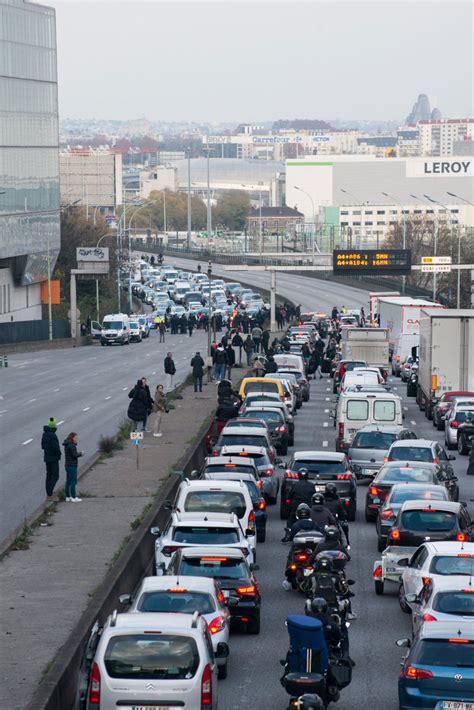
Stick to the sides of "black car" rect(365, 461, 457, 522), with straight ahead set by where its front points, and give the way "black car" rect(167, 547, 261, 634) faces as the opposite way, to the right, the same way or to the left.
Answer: the same way

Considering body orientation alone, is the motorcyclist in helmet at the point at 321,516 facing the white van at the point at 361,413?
yes

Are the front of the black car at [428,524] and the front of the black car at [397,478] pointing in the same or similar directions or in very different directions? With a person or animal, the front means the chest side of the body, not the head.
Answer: same or similar directions

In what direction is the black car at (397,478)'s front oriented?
away from the camera

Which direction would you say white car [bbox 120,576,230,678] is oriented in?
away from the camera

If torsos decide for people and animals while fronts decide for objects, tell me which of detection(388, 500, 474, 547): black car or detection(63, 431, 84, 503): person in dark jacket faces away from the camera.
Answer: the black car

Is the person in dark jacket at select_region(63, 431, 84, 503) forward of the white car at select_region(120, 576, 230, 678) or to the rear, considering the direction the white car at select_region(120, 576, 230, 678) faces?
forward

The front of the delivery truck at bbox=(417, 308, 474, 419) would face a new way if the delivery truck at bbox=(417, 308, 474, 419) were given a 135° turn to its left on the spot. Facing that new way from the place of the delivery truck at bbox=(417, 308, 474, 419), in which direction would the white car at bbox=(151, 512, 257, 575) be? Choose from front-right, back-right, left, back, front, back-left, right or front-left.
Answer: front-left

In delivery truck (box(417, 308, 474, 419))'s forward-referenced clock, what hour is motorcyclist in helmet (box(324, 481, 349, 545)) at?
The motorcyclist in helmet is roughly at 6 o'clock from the delivery truck.

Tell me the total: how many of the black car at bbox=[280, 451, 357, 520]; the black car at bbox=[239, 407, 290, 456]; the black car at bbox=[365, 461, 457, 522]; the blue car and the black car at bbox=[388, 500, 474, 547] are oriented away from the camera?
5

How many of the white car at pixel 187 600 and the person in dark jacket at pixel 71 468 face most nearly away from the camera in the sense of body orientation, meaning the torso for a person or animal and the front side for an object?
1

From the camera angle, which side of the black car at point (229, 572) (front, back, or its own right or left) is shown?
back

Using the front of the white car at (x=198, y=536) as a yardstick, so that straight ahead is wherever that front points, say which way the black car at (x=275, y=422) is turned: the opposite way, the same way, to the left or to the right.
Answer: the same way

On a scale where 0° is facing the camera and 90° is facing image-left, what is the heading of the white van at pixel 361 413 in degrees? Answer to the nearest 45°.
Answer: approximately 180°

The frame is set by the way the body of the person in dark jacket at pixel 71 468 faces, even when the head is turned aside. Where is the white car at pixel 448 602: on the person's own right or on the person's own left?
on the person's own right

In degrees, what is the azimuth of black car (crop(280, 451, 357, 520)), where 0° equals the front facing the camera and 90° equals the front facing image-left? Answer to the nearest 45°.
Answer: approximately 180°

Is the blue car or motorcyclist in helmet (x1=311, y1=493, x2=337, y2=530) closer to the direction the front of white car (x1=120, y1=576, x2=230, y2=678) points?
the motorcyclist in helmet

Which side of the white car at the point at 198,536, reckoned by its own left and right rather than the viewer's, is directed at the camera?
back

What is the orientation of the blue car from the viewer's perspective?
away from the camera

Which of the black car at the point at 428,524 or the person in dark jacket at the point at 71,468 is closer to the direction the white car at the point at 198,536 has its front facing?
the person in dark jacket

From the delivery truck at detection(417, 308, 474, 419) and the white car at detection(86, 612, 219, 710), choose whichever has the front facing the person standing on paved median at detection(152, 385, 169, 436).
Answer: the white car

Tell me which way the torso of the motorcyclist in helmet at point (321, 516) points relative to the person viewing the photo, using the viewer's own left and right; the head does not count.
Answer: facing away from the viewer

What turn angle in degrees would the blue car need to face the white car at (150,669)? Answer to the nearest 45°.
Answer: approximately 90° to its left
